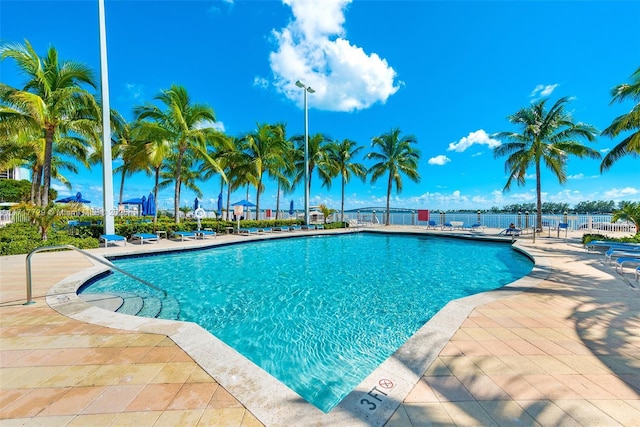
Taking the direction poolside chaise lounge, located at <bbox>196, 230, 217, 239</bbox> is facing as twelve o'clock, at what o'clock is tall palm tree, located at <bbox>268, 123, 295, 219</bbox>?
The tall palm tree is roughly at 9 o'clock from the poolside chaise lounge.

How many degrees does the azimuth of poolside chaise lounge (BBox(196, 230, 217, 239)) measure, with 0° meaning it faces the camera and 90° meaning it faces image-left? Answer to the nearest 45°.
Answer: approximately 315°

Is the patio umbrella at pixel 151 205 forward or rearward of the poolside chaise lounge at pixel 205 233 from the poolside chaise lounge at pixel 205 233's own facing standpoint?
rearward

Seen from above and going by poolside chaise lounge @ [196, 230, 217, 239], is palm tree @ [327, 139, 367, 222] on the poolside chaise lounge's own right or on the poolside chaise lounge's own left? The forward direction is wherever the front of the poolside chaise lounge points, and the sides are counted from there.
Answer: on the poolside chaise lounge's own left

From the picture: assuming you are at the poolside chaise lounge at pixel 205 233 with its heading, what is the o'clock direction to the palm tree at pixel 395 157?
The palm tree is roughly at 10 o'clock from the poolside chaise lounge.

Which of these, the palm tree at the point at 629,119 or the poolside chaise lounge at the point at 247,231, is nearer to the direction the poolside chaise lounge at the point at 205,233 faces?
the palm tree

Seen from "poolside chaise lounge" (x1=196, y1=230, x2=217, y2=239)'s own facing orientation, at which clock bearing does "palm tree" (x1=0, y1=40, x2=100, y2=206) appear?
The palm tree is roughly at 4 o'clock from the poolside chaise lounge.
